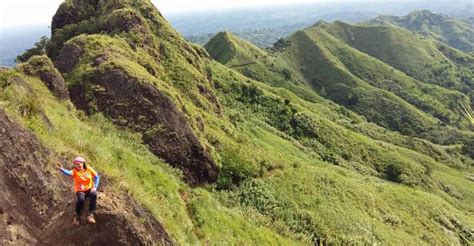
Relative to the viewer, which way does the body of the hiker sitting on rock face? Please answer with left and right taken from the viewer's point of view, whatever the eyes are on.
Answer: facing the viewer
